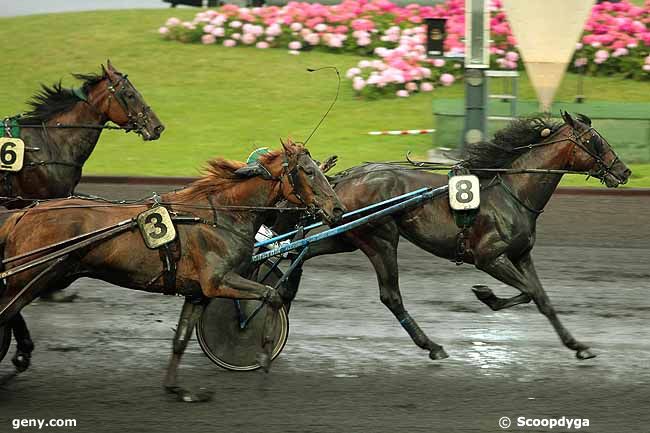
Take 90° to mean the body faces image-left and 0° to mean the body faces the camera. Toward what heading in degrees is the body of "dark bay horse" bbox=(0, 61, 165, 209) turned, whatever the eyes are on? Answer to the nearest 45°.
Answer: approximately 270°

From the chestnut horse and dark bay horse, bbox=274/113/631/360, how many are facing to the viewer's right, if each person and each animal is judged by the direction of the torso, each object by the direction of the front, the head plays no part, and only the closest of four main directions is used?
2

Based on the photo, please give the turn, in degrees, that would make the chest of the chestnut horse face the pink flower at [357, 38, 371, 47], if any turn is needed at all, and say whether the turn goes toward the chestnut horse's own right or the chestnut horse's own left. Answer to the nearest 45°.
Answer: approximately 90° to the chestnut horse's own left

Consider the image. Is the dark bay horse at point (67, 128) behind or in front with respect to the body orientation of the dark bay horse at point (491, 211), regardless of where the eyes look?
behind

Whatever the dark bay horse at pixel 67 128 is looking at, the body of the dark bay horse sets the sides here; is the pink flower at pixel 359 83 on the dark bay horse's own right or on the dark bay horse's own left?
on the dark bay horse's own left

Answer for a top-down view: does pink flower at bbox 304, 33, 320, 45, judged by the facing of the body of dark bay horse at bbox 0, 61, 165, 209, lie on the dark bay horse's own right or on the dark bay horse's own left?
on the dark bay horse's own left

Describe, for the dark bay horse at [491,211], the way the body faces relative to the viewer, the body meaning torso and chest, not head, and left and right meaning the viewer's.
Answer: facing to the right of the viewer

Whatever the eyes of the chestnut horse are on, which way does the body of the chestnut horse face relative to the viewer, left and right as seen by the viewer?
facing to the right of the viewer

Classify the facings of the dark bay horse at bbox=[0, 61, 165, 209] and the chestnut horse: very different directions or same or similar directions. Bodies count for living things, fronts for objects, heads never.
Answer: same or similar directions

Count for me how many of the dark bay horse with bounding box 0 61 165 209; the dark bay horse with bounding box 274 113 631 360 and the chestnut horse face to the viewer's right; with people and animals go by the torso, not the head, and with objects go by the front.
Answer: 3

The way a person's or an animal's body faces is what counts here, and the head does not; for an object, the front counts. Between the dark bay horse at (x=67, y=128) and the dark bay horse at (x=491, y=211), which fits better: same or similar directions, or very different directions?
same or similar directions

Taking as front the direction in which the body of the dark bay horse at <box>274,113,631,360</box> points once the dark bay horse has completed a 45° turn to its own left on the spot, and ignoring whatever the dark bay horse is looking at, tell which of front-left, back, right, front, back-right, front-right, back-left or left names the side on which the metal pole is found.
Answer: front-left

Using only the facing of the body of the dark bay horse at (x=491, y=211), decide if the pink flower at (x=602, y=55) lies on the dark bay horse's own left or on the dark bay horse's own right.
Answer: on the dark bay horse's own left

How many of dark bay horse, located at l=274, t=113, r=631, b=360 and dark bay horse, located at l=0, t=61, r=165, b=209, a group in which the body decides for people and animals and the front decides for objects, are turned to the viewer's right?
2

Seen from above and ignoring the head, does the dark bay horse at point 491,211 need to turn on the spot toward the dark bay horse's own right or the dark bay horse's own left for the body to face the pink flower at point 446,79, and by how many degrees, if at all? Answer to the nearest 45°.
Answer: approximately 90° to the dark bay horse's own left

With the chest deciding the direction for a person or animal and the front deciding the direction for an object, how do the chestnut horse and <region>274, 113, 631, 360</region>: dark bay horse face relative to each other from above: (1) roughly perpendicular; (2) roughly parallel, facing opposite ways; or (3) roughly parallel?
roughly parallel
